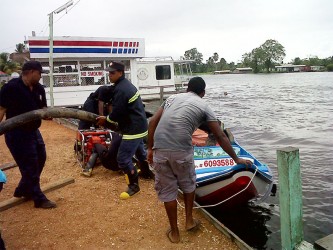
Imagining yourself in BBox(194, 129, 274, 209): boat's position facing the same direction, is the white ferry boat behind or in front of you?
behind

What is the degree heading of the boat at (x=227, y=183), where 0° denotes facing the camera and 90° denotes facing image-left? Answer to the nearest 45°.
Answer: approximately 315°

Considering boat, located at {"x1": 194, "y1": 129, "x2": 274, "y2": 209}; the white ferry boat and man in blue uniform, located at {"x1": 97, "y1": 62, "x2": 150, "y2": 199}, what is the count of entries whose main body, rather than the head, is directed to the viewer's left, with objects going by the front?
1

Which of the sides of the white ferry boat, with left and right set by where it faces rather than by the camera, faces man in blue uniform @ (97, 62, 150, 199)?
right

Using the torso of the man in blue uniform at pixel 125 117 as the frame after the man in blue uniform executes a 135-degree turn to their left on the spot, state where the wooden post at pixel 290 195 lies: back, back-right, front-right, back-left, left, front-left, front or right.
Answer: front

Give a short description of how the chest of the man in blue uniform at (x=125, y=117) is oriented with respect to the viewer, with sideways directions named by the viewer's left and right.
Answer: facing to the left of the viewer

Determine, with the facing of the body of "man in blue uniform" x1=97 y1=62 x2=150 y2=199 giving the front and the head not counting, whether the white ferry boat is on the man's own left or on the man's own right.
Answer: on the man's own right

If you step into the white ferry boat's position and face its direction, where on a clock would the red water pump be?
The red water pump is roughly at 3 o'clock from the white ferry boat.

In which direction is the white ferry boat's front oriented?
to the viewer's right

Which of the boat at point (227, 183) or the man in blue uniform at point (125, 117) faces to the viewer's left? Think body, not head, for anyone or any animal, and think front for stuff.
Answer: the man in blue uniform

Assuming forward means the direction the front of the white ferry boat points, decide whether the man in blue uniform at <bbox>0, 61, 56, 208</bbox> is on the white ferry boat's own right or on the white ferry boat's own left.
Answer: on the white ferry boat's own right

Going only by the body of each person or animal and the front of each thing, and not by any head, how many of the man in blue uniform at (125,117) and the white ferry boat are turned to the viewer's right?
1

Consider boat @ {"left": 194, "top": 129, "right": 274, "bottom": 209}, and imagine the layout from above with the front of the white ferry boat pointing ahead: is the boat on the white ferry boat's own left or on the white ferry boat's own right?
on the white ferry boat's own right

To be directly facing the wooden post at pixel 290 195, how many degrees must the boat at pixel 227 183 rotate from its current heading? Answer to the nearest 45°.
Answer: approximately 45° to its right
